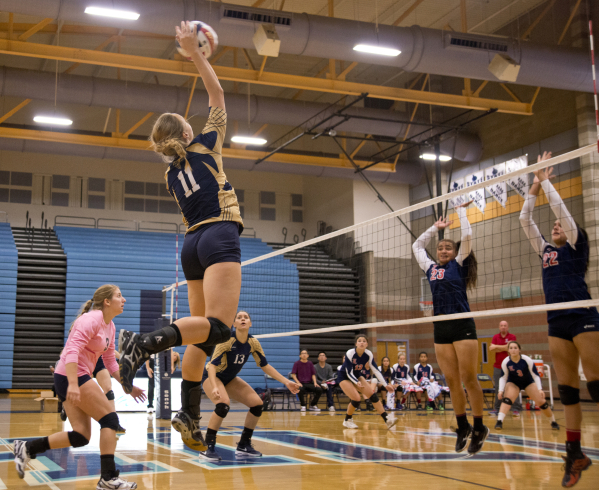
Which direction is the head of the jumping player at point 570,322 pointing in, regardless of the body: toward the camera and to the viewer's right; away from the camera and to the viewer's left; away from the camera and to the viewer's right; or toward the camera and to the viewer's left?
toward the camera and to the viewer's left

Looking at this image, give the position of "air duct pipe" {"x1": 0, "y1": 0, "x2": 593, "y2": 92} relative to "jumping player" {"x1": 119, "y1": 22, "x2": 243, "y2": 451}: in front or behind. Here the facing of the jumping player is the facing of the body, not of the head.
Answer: in front

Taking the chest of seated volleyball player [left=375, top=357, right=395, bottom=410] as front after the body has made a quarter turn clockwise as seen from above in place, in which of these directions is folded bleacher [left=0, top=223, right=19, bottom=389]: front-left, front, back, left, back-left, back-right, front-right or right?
front

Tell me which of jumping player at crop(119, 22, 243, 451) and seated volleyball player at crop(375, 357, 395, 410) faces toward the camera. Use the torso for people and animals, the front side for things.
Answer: the seated volleyball player

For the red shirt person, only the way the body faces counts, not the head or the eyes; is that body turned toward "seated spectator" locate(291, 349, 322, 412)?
no

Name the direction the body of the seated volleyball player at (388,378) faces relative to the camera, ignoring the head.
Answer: toward the camera

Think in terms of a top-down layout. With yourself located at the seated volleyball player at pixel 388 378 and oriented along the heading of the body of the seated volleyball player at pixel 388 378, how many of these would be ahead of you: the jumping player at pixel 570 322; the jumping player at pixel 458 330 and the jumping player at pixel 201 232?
3

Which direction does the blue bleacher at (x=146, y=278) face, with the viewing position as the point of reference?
facing the viewer

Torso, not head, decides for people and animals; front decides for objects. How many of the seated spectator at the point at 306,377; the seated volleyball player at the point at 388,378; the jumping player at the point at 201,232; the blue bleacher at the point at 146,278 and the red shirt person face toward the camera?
4

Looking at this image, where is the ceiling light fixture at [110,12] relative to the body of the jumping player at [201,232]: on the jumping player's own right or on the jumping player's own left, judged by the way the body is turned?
on the jumping player's own left

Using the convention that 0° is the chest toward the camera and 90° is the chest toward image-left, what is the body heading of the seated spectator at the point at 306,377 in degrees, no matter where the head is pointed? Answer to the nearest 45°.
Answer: approximately 0°
